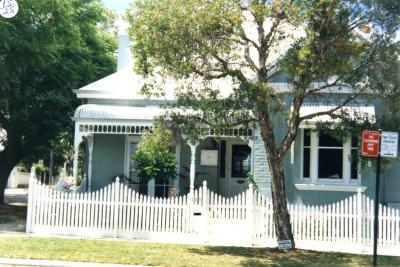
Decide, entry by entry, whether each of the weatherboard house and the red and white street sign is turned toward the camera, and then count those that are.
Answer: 2

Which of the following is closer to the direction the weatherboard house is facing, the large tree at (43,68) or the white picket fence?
the white picket fence

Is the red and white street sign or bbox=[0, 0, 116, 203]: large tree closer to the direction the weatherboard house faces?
the red and white street sign

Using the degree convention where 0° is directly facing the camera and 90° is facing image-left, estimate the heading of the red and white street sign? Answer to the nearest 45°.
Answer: approximately 0°

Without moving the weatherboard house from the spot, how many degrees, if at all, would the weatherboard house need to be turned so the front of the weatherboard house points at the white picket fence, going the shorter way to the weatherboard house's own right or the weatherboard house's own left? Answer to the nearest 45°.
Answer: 0° — it already faces it

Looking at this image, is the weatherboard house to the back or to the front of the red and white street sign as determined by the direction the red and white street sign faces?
to the back

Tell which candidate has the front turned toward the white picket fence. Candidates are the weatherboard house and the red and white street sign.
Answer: the weatherboard house

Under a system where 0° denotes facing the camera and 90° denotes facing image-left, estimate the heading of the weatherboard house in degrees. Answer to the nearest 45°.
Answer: approximately 0°

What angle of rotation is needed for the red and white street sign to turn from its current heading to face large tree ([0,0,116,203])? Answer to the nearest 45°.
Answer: approximately 135° to its right
